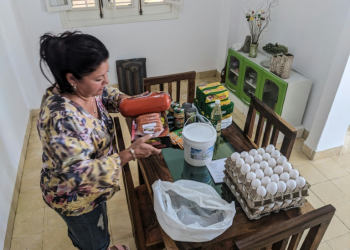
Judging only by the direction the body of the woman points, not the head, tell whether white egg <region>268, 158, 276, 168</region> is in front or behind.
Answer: in front

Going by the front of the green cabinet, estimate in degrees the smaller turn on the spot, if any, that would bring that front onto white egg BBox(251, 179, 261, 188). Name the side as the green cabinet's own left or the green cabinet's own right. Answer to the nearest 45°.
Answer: approximately 45° to the green cabinet's own left

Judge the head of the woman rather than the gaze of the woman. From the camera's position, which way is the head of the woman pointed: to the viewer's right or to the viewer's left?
to the viewer's right

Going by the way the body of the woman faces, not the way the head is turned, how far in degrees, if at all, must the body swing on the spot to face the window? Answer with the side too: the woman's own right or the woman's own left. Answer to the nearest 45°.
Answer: approximately 90° to the woman's own left

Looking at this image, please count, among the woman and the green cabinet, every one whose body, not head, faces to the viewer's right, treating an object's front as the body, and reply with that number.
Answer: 1

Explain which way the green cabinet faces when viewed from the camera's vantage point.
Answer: facing the viewer and to the left of the viewer

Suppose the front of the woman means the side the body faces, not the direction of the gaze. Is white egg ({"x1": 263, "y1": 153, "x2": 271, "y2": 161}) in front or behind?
in front

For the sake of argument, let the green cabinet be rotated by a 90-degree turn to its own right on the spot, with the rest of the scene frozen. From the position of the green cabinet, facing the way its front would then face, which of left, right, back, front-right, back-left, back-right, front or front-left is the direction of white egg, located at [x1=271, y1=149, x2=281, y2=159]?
back-left

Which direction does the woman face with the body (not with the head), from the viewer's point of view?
to the viewer's right

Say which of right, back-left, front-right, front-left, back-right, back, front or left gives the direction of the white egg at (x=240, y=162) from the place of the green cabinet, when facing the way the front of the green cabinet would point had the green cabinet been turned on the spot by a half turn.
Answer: back-right

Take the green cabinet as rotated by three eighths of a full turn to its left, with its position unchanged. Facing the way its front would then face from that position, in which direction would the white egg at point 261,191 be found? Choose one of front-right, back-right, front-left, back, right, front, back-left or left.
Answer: right

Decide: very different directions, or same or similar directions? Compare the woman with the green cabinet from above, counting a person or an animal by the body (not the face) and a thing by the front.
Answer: very different directions

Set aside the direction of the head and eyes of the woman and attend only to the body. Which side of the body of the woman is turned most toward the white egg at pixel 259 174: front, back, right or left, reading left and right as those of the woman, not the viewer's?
front
